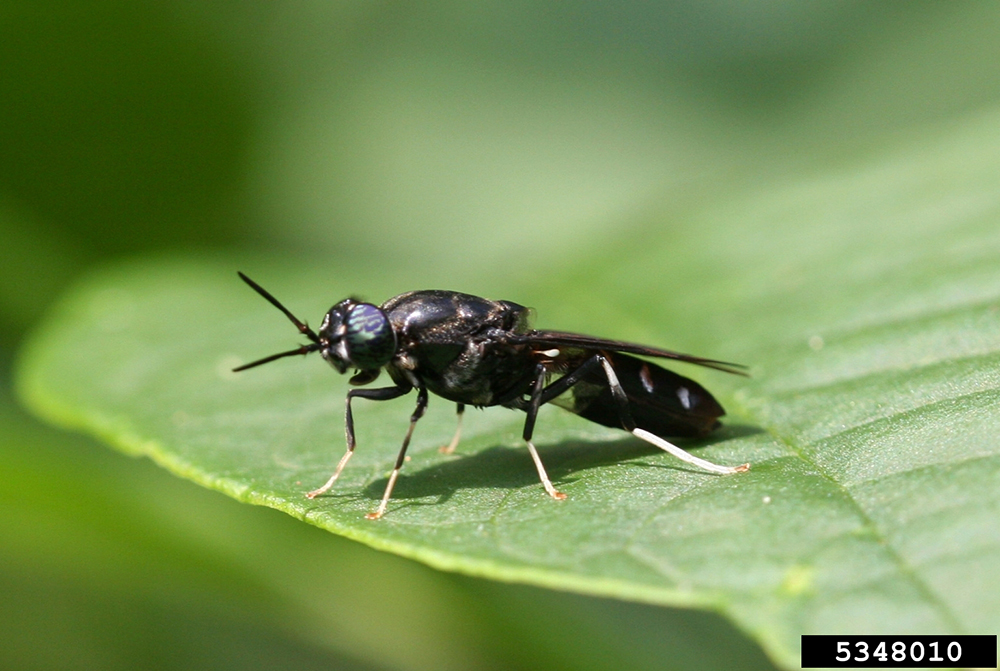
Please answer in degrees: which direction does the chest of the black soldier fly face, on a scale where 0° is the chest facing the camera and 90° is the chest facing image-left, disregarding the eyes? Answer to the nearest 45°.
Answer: approximately 90°
